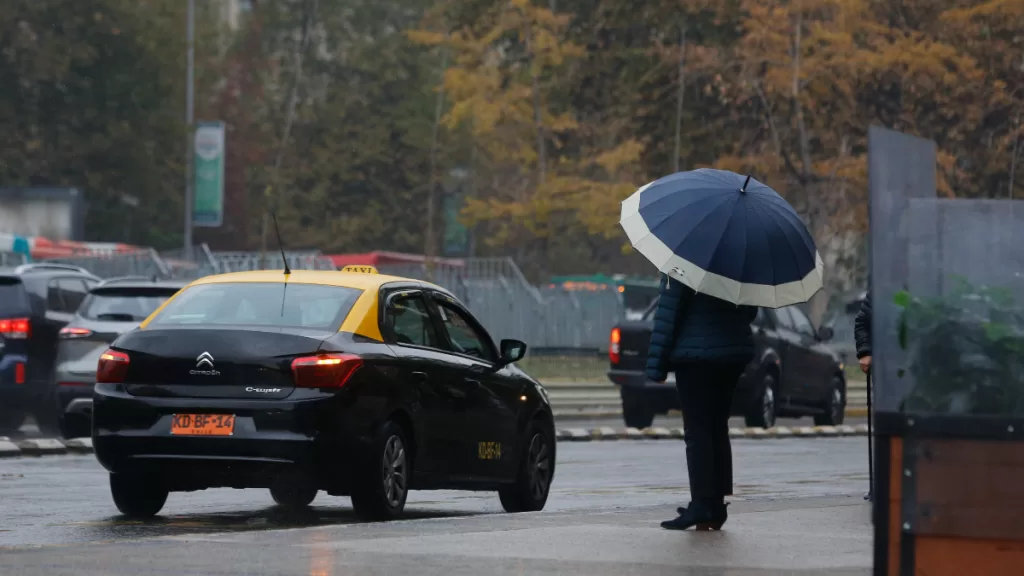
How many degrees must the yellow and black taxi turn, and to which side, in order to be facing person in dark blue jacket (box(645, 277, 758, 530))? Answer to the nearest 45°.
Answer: approximately 90° to its right

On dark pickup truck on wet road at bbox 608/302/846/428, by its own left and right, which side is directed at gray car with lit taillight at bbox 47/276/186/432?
back

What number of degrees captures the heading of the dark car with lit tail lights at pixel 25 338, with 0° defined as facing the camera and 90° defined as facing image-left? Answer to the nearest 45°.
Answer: approximately 225°

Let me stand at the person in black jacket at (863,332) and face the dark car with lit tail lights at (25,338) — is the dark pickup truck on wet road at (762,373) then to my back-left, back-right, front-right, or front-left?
front-right

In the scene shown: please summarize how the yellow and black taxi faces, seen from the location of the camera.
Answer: facing away from the viewer and to the right of the viewer

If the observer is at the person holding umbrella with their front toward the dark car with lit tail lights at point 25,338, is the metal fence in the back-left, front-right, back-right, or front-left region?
front-right

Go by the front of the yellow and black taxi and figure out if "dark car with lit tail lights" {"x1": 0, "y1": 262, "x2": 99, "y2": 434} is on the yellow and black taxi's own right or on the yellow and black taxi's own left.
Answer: on the yellow and black taxi's own left

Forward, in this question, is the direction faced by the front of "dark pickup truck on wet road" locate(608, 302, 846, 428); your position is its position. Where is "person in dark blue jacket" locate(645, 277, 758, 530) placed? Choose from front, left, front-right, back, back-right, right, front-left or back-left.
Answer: back-right

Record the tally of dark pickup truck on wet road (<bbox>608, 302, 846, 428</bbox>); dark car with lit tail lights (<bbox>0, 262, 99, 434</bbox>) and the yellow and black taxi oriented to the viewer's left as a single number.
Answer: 0

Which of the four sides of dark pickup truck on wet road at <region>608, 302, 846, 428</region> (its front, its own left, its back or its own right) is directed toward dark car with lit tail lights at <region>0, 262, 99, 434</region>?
back
